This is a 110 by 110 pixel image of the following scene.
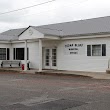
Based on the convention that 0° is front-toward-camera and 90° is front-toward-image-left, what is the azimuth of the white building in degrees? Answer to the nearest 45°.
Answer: approximately 45°
